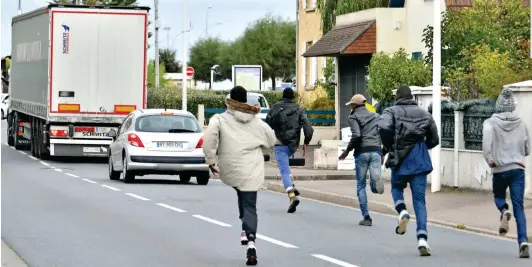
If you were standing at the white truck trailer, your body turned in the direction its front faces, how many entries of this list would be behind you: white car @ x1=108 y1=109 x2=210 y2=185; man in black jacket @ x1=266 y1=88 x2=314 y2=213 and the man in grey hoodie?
3

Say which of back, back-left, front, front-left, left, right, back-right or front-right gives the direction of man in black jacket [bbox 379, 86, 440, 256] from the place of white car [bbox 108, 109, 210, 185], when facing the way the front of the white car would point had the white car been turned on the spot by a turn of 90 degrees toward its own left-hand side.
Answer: left

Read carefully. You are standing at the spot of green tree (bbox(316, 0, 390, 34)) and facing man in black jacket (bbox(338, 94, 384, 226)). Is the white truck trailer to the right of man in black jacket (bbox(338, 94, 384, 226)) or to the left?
right

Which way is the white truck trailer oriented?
away from the camera

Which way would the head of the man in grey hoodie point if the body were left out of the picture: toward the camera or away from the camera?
away from the camera

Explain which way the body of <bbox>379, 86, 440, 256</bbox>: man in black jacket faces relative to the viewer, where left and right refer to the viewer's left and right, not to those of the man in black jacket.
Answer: facing away from the viewer

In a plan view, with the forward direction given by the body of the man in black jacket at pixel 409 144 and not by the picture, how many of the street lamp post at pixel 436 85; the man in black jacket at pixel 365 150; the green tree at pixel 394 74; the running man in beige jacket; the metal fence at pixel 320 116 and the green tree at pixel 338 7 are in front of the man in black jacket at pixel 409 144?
5

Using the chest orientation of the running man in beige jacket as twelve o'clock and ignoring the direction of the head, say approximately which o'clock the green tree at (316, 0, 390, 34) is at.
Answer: The green tree is roughly at 12 o'clock from the running man in beige jacket.

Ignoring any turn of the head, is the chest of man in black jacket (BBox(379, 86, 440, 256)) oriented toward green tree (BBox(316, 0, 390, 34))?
yes

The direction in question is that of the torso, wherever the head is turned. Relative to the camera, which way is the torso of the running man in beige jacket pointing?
away from the camera

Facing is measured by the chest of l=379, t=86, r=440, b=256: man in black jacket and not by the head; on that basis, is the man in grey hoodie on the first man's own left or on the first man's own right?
on the first man's own right

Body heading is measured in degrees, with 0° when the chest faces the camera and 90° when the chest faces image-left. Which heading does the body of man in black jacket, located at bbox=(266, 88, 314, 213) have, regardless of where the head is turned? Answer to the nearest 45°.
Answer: approximately 180°

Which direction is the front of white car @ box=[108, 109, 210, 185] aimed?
away from the camera

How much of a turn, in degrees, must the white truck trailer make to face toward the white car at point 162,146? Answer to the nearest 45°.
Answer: approximately 180°

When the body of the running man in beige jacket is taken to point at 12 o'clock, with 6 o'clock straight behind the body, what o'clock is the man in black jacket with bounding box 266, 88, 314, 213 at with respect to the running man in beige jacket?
The man in black jacket is roughly at 12 o'clock from the running man in beige jacket.

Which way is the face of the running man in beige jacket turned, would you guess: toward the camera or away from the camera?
away from the camera
